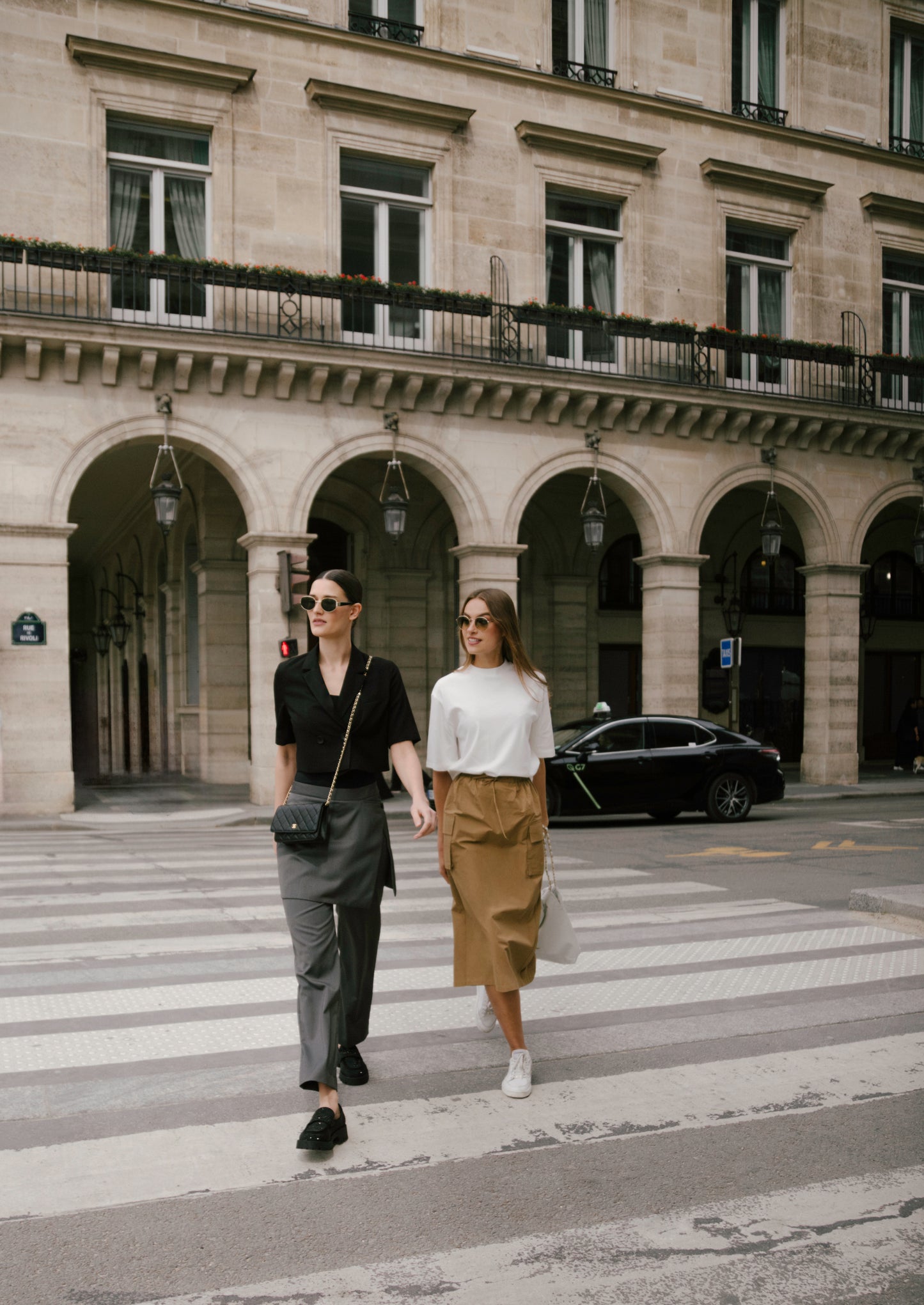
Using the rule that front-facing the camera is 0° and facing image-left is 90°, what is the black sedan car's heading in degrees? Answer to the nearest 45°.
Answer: approximately 90°

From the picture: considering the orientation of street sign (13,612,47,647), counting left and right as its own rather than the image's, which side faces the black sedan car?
left

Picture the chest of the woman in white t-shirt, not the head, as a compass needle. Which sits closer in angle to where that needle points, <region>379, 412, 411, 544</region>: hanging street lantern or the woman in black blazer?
the woman in black blazer

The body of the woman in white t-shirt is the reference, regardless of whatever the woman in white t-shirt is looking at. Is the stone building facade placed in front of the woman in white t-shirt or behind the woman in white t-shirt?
behind

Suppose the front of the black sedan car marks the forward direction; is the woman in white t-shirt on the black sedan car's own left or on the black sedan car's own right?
on the black sedan car's own left

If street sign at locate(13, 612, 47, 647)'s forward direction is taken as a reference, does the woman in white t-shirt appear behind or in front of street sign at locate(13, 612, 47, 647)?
in front

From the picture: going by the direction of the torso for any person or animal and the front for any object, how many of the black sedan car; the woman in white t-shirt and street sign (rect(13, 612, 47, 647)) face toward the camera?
2

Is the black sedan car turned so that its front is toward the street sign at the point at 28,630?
yes

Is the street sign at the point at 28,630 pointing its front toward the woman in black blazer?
yes
